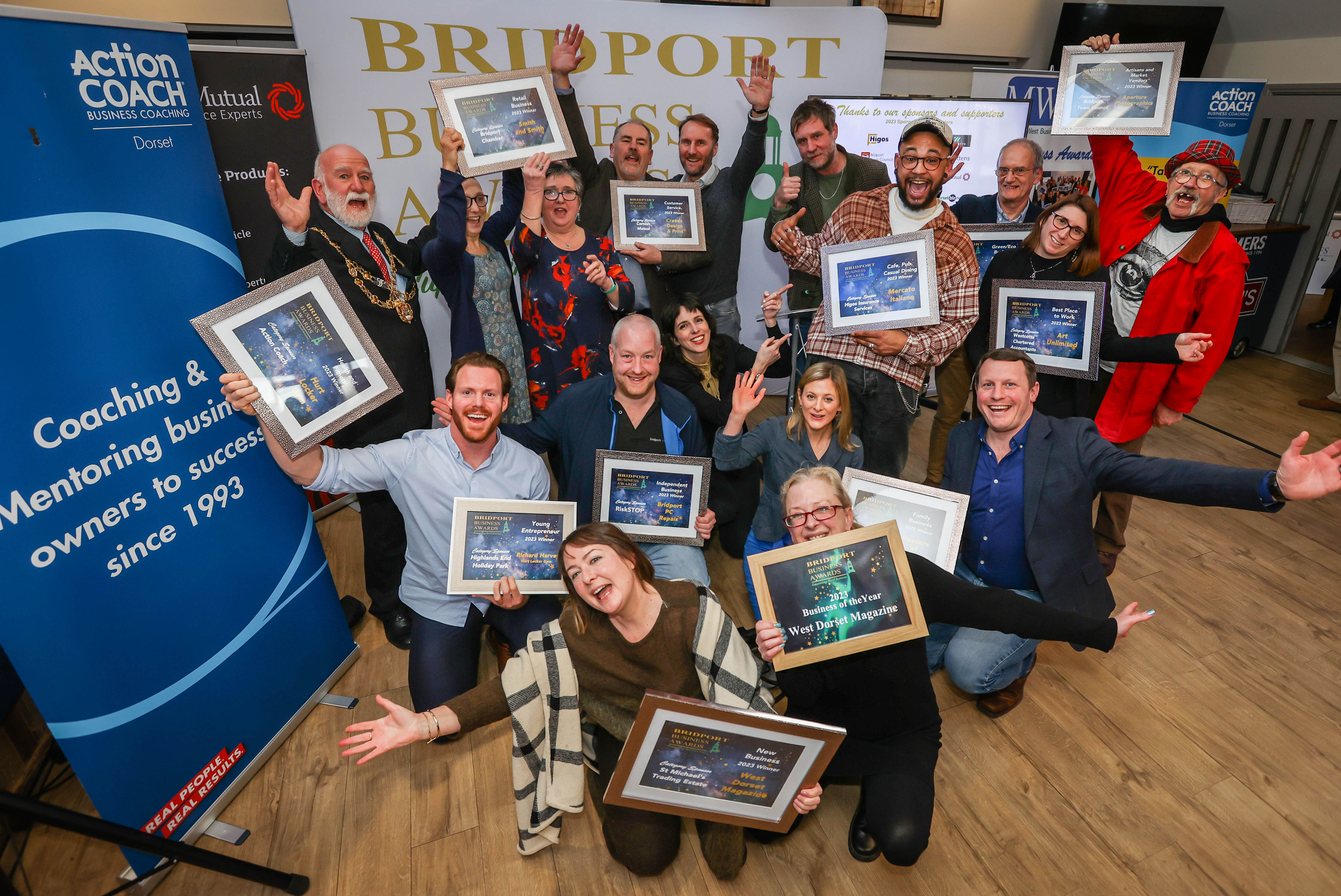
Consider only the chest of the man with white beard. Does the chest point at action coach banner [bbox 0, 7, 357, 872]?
no

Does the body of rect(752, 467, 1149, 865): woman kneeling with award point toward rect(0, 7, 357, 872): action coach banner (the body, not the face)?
no

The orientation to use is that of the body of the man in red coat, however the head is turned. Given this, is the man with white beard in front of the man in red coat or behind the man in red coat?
in front

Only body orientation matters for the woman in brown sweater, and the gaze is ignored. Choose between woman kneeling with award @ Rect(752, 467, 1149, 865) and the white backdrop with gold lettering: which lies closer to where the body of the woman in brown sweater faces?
the woman kneeling with award

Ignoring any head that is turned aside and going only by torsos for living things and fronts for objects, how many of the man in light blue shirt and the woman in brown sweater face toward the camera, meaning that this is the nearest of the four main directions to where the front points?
2

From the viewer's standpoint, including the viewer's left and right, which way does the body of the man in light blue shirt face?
facing the viewer

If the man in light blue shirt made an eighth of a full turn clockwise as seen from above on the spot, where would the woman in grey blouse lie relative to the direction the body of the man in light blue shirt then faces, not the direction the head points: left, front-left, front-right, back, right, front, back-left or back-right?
back-left

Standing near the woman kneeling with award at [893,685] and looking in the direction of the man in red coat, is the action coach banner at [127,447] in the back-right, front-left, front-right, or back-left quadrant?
back-left

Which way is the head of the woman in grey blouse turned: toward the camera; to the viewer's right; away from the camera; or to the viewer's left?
toward the camera

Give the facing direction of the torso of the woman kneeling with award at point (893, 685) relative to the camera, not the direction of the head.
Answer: toward the camera

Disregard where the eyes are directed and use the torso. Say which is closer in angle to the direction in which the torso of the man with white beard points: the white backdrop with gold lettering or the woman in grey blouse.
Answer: the woman in grey blouse

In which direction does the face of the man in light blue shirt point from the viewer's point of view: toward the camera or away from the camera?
toward the camera

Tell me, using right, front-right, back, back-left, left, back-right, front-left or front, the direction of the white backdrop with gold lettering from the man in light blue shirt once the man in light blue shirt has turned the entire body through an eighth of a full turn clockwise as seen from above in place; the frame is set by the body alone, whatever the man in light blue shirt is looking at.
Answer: back

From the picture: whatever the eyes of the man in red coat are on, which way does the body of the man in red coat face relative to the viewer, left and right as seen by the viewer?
facing the viewer and to the left of the viewer

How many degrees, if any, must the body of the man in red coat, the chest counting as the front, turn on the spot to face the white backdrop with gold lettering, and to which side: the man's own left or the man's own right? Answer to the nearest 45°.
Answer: approximately 45° to the man's own right

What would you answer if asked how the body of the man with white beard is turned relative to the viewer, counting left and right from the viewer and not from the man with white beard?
facing the viewer and to the right of the viewer

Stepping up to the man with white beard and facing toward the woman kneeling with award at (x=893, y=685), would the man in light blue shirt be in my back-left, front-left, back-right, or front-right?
front-right

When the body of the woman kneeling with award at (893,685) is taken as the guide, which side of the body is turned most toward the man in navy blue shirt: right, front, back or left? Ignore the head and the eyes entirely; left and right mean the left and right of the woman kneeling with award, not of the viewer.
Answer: back
